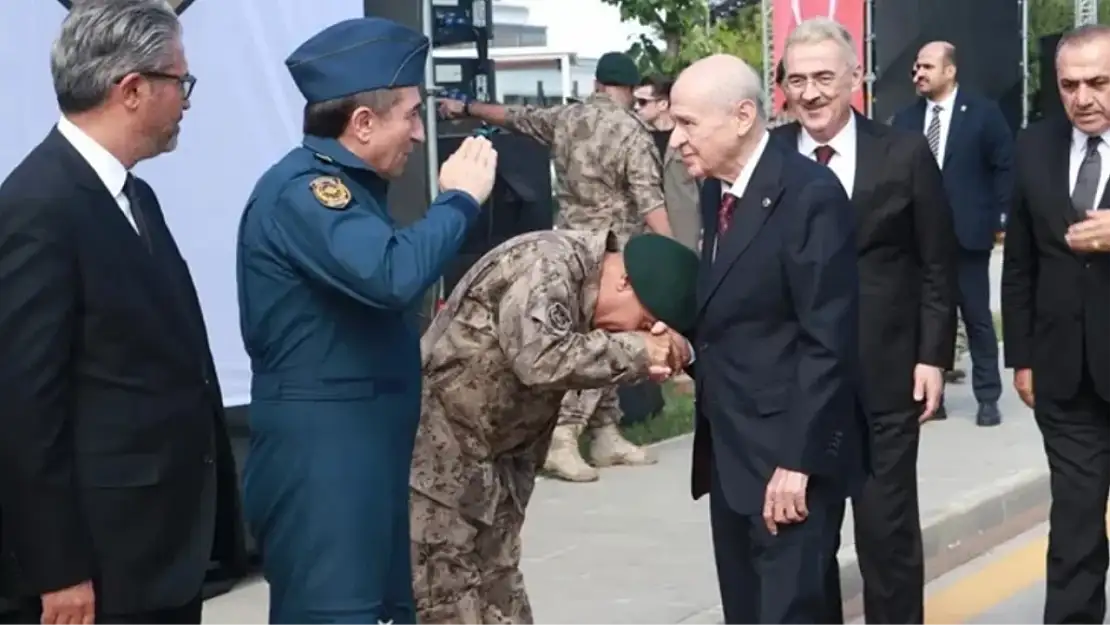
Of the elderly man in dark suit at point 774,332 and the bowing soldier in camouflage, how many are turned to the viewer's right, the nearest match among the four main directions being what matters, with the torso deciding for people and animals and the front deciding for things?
1

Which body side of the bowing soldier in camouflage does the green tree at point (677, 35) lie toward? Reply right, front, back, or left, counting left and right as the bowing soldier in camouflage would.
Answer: left

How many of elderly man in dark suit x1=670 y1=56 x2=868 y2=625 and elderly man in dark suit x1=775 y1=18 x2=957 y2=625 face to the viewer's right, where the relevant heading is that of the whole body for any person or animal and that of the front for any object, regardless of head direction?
0

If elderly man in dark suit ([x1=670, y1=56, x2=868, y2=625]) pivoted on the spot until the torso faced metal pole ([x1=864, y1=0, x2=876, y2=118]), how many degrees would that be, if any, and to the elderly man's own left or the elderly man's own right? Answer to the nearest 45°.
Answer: approximately 135° to the elderly man's own right

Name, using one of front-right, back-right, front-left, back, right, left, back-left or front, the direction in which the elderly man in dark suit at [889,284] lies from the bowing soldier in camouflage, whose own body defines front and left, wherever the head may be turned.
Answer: front-left

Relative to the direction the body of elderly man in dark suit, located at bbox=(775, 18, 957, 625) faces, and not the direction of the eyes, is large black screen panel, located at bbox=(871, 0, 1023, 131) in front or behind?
behind

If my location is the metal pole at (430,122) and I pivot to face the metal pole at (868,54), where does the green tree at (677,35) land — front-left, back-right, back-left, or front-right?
front-left

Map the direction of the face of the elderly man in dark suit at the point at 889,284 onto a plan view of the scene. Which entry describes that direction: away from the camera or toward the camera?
toward the camera

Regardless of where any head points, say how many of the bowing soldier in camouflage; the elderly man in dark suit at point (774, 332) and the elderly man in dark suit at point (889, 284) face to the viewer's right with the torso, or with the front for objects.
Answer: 1

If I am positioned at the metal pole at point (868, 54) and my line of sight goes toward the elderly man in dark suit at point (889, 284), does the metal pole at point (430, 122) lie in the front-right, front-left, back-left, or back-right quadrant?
front-right

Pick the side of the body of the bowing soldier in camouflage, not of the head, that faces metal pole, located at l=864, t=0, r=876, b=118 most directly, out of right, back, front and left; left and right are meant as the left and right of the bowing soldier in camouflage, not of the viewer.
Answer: left

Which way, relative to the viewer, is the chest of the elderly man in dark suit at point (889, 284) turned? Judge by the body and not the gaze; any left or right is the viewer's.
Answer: facing the viewer and to the left of the viewer

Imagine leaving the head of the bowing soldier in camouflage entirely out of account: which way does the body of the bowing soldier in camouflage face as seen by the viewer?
to the viewer's right

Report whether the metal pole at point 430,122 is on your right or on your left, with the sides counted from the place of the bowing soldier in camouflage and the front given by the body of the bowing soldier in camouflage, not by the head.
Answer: on your left

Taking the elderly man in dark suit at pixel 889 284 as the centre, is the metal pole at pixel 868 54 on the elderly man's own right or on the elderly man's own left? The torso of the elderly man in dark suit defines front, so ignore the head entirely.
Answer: on the elderly man's own right
